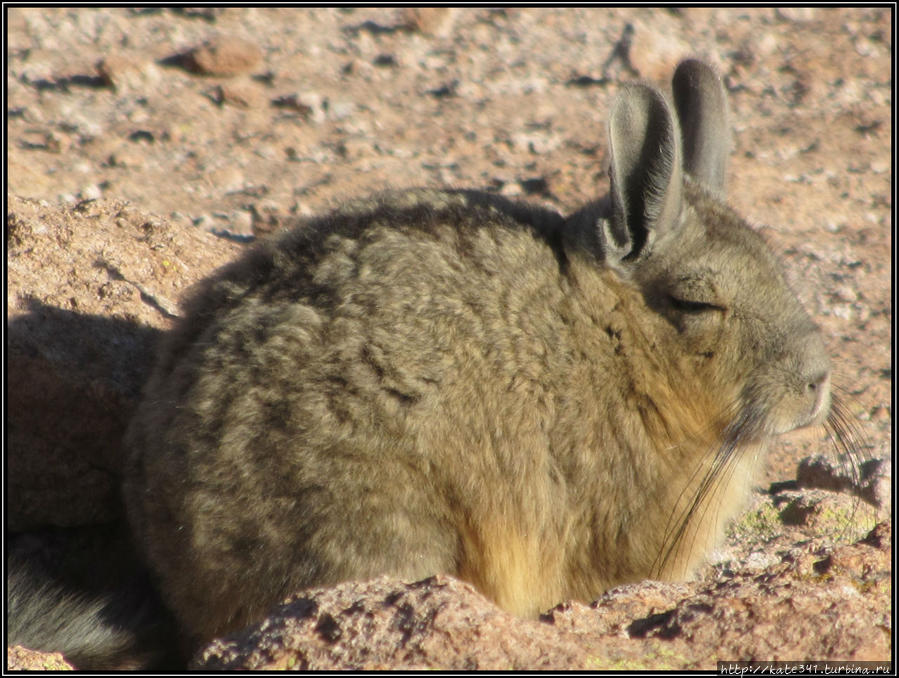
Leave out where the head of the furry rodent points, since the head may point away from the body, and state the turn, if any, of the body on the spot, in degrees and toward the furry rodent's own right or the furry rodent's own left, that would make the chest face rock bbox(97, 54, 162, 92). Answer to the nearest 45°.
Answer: approximately 135° to the furry rodent's own left

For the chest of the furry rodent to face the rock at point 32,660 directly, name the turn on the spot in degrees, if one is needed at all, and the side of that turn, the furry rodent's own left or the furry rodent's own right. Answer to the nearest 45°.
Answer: approximately 135° to the furry rodent's own right

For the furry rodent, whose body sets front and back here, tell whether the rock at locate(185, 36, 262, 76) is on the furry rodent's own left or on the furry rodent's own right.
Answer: on the furry rodent's own left

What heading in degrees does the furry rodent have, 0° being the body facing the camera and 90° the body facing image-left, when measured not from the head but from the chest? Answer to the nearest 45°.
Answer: approximately 270°
